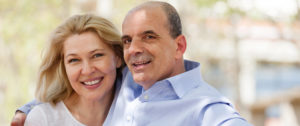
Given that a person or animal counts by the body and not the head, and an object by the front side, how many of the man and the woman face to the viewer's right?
0

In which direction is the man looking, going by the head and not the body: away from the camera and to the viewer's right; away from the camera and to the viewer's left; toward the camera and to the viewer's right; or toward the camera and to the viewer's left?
toward the camera and to the viewer's left

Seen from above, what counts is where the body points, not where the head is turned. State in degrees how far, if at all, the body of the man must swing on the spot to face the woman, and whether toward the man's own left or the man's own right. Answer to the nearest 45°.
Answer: approximately 90° to the man's own right

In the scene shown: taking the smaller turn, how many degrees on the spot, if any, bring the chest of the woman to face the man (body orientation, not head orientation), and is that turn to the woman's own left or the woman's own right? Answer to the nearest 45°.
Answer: approximately 45° to the woman's own left

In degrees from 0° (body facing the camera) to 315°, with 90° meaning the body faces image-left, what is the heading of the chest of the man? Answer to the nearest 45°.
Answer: approximately 45°

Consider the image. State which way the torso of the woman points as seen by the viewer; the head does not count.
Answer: toward the camera
